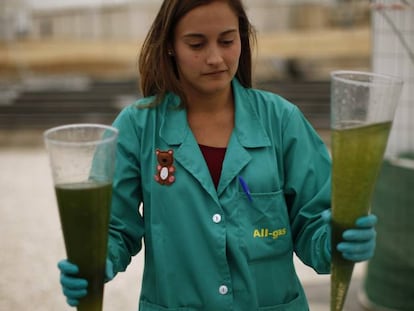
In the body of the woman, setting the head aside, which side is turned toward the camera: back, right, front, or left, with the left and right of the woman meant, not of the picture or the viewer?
front
